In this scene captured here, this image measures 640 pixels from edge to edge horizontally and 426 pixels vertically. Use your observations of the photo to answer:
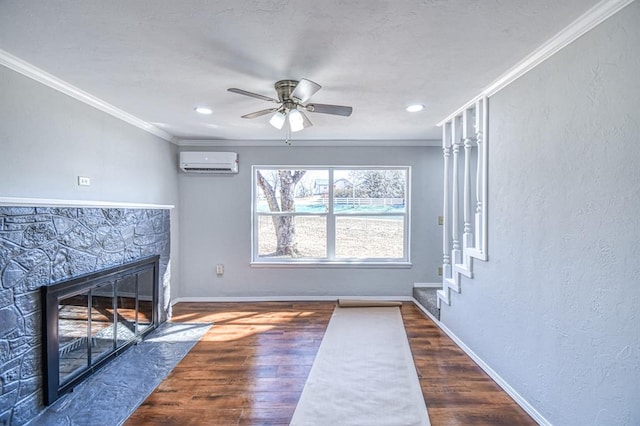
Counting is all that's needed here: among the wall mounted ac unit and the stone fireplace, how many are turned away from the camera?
0

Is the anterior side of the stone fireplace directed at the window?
no

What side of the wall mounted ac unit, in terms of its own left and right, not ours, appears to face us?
front

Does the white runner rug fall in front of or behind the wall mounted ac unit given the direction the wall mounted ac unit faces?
in front

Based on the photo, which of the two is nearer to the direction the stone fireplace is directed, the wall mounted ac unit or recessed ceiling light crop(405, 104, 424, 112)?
the recessed ceiling light

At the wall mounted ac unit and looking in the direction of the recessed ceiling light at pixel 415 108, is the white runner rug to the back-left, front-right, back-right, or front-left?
front-right

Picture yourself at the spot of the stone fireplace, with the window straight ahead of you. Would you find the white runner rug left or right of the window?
right

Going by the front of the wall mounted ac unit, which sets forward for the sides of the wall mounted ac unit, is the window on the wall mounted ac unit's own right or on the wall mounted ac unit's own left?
on the wall mounted ac unit's own left

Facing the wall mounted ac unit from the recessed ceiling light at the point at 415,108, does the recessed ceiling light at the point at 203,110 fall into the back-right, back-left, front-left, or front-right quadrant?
front-left

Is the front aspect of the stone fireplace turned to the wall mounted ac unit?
no

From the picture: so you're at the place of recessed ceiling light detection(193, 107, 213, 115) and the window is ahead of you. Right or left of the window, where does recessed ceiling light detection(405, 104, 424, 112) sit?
right

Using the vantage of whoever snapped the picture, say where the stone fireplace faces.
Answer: facing the viewer and to the right of the viewer

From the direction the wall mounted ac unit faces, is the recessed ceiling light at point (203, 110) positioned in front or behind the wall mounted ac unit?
in front

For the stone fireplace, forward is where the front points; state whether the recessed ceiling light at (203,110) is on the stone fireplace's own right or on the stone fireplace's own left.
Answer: on the stone fireplace's own left

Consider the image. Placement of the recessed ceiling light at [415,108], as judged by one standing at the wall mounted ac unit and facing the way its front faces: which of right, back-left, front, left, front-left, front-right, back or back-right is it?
front-left
